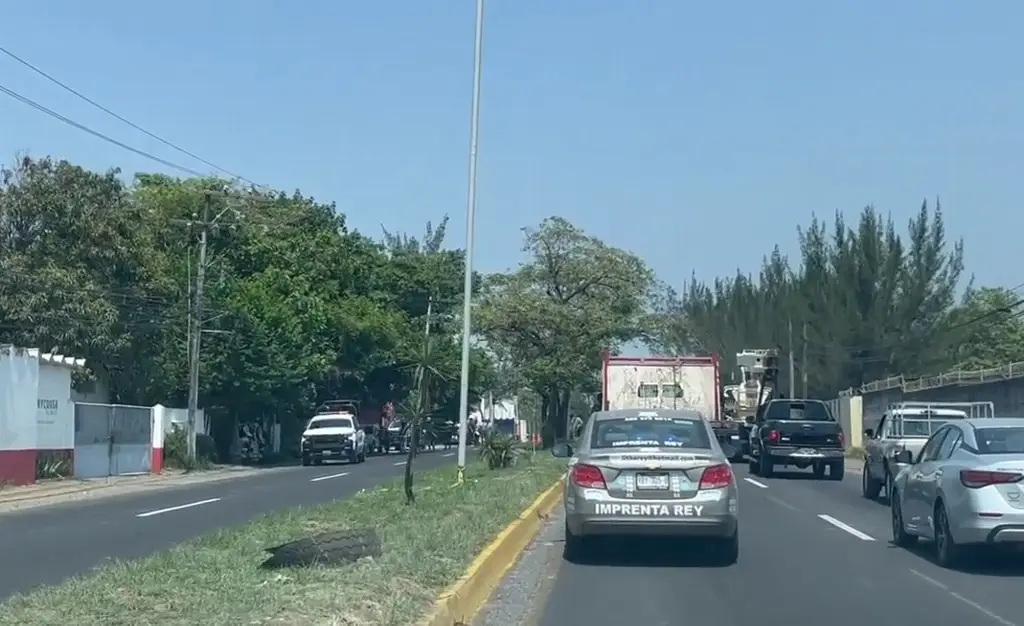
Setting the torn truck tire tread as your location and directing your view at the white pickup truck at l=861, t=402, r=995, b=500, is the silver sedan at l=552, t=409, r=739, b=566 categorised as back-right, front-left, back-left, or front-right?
front-right

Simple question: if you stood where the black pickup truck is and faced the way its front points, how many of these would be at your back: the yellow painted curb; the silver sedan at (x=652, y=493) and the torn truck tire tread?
3

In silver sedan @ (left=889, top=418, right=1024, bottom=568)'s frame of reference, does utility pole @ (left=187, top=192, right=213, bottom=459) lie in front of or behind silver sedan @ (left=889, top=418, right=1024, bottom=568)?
in front

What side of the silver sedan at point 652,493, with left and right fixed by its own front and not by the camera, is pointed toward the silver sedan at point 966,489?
right

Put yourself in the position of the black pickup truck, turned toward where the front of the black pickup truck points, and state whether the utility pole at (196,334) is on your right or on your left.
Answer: on your left

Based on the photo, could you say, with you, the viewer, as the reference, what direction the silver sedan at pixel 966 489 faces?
facing away from the viewer and to the left of the viewer

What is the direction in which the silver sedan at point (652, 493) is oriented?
away from the camera

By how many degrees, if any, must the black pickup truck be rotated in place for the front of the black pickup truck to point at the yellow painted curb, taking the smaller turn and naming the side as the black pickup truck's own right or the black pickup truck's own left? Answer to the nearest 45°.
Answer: approximately 180°

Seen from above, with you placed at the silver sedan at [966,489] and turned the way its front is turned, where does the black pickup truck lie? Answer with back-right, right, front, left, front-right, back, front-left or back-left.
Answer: front-right

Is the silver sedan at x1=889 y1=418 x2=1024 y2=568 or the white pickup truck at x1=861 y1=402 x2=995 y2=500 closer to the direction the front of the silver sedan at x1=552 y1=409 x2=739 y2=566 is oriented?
the white pickup truck

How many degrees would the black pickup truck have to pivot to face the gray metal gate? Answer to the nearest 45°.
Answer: approximately 90° to its left

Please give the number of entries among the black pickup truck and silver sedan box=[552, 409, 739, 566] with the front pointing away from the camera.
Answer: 2

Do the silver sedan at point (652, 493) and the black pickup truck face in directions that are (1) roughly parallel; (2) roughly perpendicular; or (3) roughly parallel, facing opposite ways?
roughly parallel

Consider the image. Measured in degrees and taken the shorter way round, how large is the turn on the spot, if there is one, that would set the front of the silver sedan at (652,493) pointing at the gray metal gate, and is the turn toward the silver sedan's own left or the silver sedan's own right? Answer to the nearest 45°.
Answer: approximately 45° to the silver sedan's own left

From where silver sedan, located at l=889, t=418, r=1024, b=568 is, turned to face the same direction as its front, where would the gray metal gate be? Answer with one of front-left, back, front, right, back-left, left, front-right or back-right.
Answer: front

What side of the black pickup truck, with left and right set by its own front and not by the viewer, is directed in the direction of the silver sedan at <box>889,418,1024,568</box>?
back

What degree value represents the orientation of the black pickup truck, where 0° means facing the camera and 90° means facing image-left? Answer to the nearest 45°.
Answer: approximately 180°
